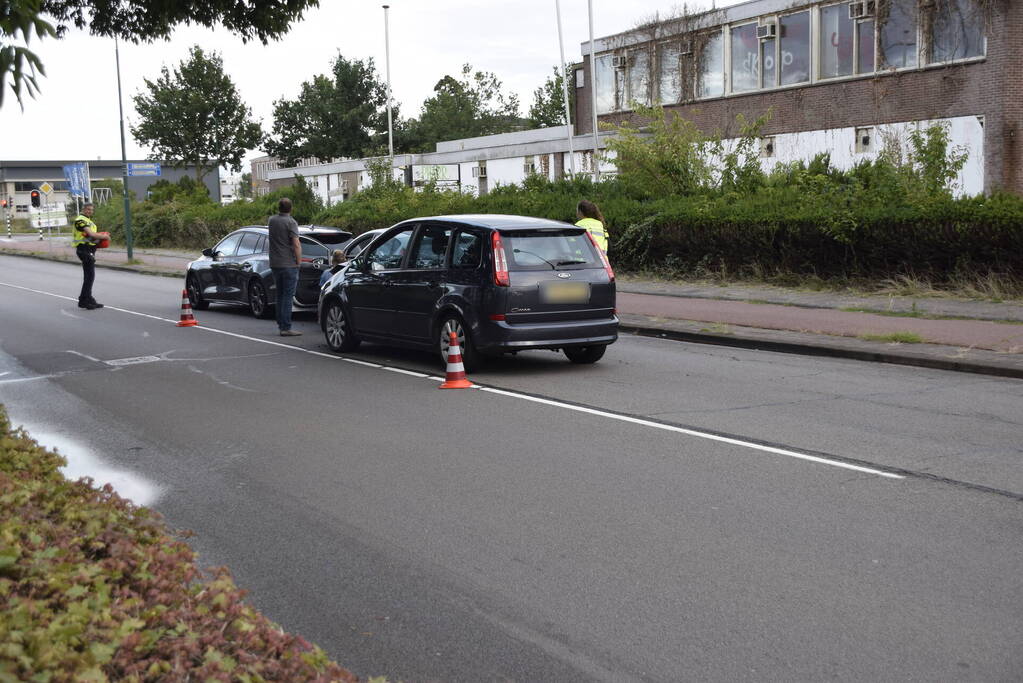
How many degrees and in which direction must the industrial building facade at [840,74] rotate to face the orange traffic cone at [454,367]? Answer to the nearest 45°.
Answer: approximately 45° to its left

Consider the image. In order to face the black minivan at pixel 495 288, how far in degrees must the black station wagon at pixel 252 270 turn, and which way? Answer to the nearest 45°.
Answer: approximately 135° to its left

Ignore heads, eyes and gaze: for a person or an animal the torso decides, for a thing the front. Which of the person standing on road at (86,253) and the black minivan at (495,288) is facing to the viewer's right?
the person standing on road

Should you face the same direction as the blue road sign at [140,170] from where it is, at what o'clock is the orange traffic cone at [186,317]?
The orange traffic cone is roughly at 12 o'clock from the blue road sign.

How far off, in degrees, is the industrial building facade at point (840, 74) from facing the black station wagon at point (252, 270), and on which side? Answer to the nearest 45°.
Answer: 0° — it already faces it

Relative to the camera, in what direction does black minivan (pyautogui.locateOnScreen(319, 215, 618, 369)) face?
facing away from the viewer and to the left of the viewer

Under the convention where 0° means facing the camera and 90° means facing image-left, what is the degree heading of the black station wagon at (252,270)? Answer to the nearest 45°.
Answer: approximately 135°

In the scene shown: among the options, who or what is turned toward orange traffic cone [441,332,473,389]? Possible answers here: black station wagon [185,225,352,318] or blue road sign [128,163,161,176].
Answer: the blue road sign

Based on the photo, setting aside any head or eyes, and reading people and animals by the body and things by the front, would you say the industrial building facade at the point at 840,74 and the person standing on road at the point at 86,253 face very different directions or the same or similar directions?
very different directions

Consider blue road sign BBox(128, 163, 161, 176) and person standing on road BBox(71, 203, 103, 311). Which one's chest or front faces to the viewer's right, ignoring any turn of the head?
the person standing on road
